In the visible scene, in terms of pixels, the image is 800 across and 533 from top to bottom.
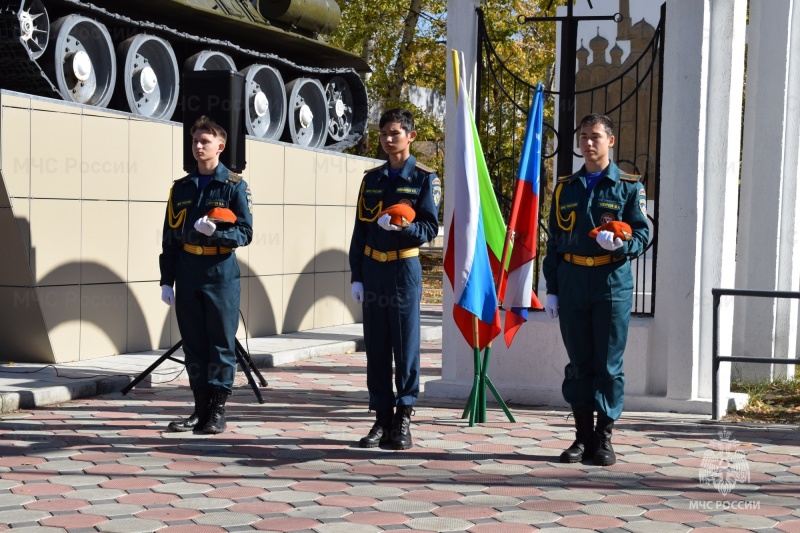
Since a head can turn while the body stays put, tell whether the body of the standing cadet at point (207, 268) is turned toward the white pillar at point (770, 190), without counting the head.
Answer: no

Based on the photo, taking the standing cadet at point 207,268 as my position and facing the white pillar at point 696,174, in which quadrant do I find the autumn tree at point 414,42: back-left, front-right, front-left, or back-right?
front-left

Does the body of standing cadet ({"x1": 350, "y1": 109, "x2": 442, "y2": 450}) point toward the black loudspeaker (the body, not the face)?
no

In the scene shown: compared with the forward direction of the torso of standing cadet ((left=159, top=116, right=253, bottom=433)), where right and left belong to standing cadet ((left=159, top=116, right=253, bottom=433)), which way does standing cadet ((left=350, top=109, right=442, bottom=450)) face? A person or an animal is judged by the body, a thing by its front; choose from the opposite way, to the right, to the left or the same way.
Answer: the same way

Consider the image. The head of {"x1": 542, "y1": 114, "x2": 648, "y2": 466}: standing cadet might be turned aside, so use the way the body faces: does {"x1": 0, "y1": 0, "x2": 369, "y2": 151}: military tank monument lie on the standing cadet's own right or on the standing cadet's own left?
on the standing cadet's own right

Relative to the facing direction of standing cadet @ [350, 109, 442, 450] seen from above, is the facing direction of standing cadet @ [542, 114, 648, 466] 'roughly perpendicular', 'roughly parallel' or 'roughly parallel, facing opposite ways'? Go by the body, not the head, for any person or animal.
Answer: roughly parallel

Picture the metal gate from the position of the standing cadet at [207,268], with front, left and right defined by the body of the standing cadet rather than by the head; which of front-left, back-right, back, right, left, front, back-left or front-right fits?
back

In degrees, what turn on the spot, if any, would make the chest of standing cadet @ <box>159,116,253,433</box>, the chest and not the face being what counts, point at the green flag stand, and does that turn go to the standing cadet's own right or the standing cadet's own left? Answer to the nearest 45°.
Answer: approximately 135° to the standing cadet's own left

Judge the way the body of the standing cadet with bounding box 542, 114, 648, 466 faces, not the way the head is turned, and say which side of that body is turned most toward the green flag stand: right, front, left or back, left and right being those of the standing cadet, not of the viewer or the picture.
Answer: right

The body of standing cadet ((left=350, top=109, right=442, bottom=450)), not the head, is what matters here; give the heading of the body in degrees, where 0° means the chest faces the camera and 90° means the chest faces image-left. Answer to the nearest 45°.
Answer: approximately 45°

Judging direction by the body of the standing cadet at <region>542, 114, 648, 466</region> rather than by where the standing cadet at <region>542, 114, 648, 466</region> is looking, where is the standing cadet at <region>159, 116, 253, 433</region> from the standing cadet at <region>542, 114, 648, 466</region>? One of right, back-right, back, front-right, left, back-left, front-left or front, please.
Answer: front-right

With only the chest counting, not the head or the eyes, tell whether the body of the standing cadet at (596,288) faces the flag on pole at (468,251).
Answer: no

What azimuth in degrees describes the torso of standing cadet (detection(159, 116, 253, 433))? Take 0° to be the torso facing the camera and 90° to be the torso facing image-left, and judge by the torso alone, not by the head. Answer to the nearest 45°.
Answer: approximately 45°

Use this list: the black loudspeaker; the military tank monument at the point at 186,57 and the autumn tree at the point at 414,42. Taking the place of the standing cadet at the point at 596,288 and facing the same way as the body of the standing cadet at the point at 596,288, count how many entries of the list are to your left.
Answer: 0

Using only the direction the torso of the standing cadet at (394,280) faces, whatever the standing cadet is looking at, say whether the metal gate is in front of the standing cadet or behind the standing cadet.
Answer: behind
